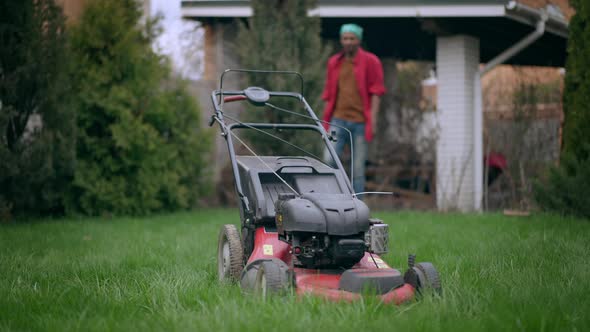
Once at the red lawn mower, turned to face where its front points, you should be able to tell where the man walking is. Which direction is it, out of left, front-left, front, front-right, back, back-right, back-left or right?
back-left

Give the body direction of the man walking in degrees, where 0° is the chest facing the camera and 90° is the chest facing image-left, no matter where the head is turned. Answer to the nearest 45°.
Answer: approximately 0°

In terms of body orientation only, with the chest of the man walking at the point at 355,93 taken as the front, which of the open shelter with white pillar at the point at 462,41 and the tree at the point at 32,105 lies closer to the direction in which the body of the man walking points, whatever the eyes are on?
the tree

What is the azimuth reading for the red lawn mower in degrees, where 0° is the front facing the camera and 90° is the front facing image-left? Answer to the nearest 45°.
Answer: approximately 315°

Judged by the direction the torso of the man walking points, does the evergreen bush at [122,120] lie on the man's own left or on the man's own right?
on the man's own right

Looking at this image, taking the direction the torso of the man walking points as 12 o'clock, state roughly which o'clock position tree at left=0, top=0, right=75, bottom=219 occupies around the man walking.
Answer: The tree is roughly at 3 o'clock from the man walking.

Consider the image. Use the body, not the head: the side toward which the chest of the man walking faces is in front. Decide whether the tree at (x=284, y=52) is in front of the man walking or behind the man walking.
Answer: behind

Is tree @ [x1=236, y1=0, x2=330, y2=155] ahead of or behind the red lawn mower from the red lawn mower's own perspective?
behind

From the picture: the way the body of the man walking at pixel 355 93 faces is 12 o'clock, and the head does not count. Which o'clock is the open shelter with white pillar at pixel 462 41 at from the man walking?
The open shelter with white pillar is roughly at 7 o'clock from the man walking.

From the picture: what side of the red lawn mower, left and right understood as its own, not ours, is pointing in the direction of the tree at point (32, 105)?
back

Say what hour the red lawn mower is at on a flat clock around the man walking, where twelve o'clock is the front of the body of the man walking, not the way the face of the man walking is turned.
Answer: The red lawn mower is roughly at 12 o'clock from the man walking.
